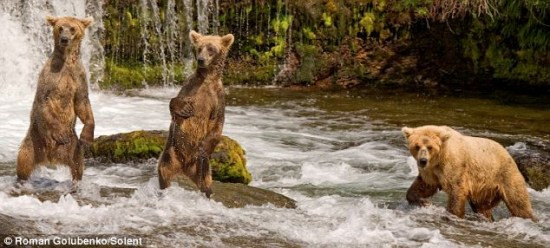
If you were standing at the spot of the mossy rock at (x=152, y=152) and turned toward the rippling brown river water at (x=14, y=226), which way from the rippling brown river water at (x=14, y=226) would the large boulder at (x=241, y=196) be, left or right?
left

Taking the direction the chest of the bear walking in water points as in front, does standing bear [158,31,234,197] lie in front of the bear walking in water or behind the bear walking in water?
in front

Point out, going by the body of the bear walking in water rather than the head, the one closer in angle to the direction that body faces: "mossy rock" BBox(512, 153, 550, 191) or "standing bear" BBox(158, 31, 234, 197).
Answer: the standing bear

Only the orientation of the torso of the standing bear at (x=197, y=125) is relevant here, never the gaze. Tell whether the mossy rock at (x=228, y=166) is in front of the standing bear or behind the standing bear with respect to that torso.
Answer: behind

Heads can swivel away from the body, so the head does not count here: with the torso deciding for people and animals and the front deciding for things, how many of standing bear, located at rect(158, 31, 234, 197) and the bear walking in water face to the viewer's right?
0

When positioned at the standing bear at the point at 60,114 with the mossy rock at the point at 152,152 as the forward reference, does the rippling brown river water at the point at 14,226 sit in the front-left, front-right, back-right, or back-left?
back-right

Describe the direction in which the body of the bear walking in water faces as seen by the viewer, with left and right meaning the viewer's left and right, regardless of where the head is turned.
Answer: facing the viewer and to the left of the viewer

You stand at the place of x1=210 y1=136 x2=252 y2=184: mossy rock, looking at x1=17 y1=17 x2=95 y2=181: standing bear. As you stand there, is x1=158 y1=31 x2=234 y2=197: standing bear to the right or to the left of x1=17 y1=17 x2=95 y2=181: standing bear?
left

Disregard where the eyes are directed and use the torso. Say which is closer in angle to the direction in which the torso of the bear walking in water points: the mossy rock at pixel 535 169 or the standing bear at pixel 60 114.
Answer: the standing bear

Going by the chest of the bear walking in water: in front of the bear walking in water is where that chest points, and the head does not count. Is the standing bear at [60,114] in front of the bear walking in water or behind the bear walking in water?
in front

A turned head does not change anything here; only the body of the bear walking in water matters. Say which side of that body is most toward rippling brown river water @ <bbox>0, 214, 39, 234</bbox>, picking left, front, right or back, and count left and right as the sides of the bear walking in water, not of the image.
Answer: front

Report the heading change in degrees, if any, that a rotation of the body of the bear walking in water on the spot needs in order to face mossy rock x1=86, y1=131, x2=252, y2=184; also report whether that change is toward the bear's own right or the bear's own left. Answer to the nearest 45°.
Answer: approximately 45° to the bear's own right
